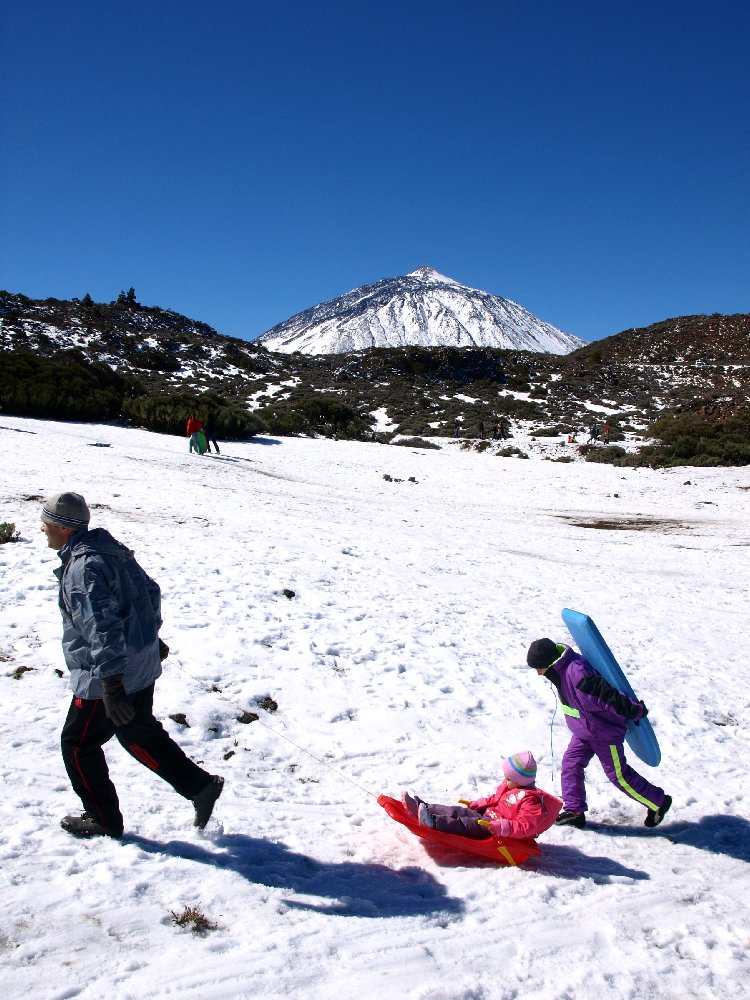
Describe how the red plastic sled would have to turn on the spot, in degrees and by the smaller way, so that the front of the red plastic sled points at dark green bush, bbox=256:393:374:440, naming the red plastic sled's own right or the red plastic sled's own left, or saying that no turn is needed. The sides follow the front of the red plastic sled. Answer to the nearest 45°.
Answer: approximately 90° to the red plastic sled's own right

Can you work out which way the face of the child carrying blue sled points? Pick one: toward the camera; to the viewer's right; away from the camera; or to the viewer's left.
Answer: to the viewer's left

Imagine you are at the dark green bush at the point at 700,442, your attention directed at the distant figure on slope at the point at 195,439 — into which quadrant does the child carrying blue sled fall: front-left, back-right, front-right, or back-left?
front-left

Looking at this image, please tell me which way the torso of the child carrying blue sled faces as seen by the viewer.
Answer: to the viewer's left

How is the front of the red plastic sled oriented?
to the viewer's left

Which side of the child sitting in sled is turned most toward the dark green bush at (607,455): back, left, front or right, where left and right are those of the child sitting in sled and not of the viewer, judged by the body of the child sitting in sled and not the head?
right

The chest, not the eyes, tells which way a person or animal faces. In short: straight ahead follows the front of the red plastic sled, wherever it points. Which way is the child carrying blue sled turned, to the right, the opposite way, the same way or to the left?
the same way

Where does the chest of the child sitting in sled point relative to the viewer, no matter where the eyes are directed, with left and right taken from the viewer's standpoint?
facing to the left of the viewer

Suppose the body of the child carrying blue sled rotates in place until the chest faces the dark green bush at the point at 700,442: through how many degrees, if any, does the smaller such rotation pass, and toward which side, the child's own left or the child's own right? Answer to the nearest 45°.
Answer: approximately 90° to the child's own right

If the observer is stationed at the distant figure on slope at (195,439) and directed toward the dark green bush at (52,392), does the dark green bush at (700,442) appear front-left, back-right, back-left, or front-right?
back-right
